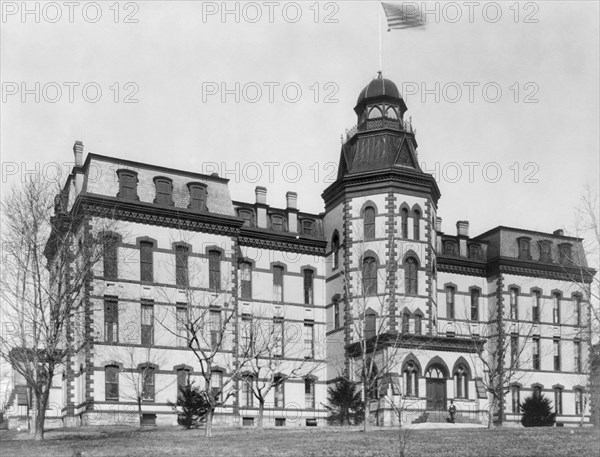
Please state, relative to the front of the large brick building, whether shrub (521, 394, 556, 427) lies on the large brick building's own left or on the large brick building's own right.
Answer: on the large brick building's own left

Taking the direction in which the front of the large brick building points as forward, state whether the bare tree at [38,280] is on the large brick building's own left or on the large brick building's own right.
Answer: on the large brick building's own right
